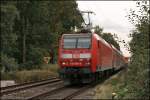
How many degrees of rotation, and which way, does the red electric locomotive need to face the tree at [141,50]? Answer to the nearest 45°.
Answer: approximately 45° to its left

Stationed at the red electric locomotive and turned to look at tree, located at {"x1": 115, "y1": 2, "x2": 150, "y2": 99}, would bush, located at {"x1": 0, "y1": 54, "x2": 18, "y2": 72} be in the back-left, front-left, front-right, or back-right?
back-right

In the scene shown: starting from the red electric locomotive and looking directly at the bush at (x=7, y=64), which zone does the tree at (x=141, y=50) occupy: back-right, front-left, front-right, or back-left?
back-left

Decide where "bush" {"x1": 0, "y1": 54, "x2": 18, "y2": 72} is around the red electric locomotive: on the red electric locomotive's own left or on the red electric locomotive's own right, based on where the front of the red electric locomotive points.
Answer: on the red electric locomotive's own right

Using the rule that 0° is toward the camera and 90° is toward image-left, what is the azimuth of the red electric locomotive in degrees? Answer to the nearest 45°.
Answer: approximately 45°
